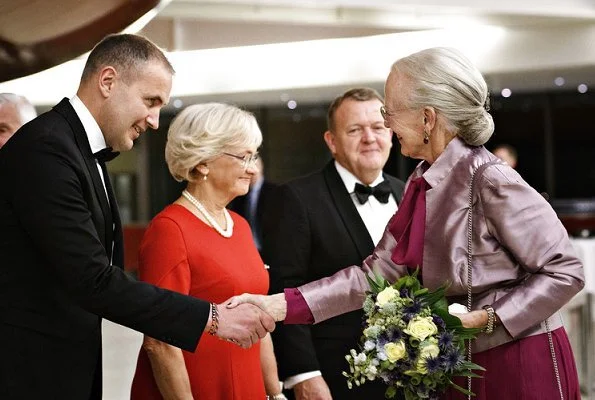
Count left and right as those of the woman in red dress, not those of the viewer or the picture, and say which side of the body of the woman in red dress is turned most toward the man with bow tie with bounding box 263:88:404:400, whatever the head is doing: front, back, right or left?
left

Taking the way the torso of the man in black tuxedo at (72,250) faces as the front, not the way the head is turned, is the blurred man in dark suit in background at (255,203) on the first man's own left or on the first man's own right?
on the first man's own left

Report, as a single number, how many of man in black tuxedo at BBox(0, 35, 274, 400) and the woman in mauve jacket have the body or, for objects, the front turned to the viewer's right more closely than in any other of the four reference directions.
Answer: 1

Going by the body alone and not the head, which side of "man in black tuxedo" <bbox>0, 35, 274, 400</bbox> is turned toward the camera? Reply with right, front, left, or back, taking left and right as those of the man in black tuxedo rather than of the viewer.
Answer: right

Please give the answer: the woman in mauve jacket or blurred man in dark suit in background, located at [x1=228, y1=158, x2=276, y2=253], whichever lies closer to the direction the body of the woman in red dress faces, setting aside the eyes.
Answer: the woman in mauve jacket

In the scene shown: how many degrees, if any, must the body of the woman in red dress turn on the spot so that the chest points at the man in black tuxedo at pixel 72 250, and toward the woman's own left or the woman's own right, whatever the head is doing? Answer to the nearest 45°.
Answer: approximately 90° to the woman's own right

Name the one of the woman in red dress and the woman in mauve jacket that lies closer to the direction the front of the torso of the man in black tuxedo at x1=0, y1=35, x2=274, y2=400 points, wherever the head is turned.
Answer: the woman in mauve jacket

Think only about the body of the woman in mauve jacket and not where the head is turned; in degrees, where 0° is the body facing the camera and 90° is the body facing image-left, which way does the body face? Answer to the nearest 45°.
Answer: approximately 90°

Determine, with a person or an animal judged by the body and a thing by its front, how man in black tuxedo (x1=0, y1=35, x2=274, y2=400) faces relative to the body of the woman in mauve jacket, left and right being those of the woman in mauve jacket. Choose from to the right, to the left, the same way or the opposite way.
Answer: the opposite way

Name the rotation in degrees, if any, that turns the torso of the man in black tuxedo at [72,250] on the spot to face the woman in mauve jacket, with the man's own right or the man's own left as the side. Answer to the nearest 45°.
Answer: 0° — they already face them

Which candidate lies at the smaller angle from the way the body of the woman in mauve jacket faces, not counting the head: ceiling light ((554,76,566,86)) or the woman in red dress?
the woman in red dress

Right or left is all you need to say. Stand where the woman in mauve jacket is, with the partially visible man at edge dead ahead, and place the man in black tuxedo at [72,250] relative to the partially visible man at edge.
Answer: left

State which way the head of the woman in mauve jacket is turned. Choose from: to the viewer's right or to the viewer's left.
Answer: to the viewer's left
